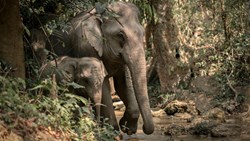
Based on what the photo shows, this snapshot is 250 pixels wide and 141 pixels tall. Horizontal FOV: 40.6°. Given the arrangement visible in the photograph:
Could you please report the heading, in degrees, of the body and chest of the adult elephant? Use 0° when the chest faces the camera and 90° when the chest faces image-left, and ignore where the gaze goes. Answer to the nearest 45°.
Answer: approximately 315°

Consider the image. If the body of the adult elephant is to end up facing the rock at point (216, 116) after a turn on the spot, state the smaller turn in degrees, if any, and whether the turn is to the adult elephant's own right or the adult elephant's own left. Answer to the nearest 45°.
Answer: approximately 90° to the adult elephant's own left
